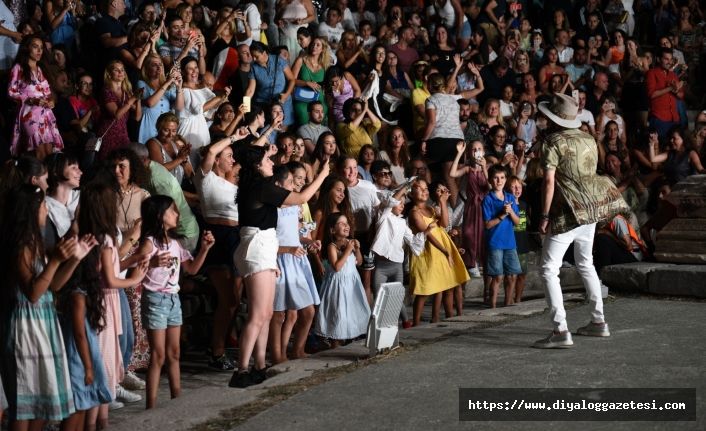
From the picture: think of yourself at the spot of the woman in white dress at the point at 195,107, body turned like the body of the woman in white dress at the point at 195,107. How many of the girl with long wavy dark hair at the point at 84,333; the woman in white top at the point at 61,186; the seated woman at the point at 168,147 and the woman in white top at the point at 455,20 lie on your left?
1

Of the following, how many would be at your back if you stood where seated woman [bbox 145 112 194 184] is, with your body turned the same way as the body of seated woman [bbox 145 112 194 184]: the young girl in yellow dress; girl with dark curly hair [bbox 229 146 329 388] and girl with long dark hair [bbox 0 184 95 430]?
0

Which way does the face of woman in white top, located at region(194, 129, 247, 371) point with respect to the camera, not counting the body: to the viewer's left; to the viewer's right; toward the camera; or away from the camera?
to the viewer's right

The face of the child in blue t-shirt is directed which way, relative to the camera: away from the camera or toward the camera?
toward the camera

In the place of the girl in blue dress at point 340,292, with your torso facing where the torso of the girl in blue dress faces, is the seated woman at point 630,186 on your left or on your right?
on your left

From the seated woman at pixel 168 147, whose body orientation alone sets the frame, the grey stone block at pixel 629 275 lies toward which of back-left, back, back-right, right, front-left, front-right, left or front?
front-left

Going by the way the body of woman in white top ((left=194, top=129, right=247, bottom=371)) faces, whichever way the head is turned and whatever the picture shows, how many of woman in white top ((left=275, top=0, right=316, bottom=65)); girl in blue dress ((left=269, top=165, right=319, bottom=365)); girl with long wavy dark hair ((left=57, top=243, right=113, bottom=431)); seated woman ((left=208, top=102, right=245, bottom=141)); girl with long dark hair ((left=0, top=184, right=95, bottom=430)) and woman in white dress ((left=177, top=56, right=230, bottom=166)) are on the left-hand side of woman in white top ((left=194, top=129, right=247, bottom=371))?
3

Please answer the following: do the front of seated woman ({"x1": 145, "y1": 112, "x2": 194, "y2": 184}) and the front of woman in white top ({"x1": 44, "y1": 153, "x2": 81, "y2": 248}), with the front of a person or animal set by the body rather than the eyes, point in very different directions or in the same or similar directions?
same or similar directions

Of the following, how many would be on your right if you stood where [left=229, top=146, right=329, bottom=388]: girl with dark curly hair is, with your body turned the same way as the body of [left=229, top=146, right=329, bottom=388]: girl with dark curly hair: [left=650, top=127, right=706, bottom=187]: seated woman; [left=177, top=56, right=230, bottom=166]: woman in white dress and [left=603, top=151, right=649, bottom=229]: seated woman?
0

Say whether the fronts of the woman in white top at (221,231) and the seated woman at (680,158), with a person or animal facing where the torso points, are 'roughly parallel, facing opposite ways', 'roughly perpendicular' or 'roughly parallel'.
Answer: roughly parallel, facing opposite ways

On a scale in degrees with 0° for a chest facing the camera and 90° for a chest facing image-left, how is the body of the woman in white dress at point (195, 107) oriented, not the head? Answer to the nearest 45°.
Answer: approximately 315°

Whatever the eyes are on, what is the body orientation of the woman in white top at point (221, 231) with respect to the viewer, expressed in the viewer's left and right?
facing to the right of the viewer

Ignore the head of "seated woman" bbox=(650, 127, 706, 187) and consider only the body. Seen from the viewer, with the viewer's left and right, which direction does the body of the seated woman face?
facing the viewer and to the left of the viewer

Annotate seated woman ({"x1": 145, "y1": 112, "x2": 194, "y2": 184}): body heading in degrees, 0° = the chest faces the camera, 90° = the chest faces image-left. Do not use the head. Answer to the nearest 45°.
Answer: approximately 315°

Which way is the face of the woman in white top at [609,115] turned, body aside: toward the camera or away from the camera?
toward the camera
